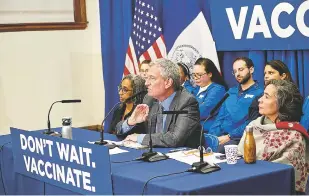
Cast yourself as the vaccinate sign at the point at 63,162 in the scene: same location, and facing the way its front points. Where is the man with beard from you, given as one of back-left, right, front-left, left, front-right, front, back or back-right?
back

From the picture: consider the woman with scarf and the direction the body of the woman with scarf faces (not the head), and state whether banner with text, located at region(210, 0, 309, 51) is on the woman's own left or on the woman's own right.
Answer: on the woman's own right

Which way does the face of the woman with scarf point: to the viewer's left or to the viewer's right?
to the viewer's left

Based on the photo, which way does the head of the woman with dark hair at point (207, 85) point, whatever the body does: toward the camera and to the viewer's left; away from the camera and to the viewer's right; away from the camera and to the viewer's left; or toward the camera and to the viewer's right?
toward the camera and to the viewer's left

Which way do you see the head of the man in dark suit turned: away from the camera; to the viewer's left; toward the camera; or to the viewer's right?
to the viewer's left

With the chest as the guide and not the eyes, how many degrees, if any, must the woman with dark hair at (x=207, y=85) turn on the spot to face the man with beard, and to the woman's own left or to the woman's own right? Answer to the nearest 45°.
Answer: approximately 90° to the woman's own left

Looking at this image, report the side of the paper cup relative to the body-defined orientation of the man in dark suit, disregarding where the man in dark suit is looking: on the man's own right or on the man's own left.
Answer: on the man's own left

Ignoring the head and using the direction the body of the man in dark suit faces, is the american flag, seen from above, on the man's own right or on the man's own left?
on the man's own right

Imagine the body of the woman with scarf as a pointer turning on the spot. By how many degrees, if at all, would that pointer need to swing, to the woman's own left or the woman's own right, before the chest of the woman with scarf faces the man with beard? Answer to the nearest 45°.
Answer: approximately 90° to the woman's own right
